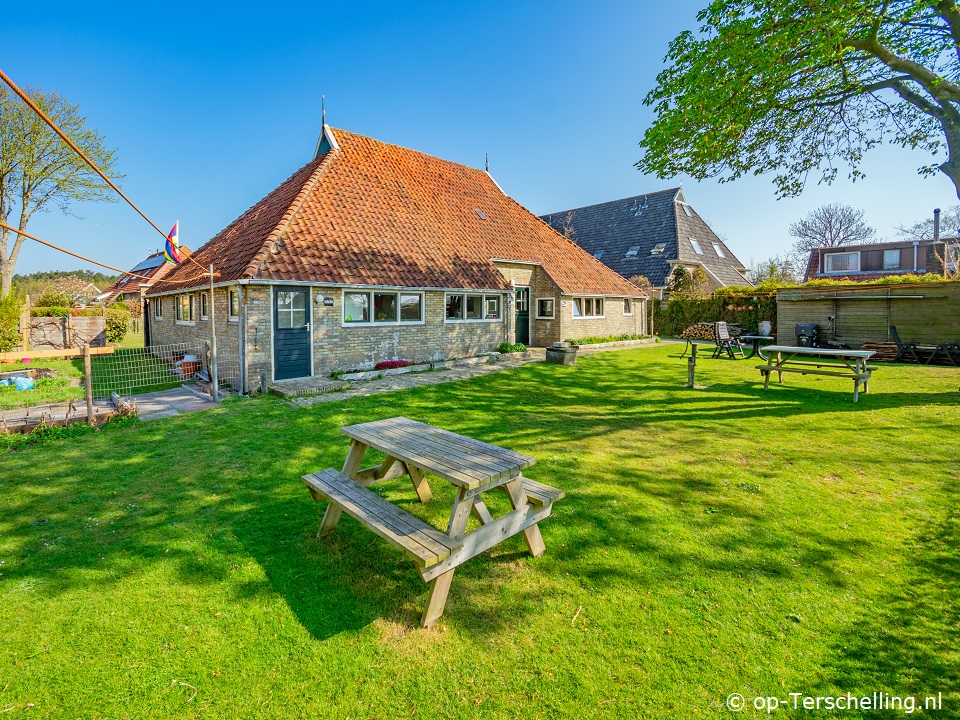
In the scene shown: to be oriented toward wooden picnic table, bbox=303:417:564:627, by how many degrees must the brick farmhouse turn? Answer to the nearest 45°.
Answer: approximately 45° to its right

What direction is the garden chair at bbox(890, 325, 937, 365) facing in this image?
to the viewer's right

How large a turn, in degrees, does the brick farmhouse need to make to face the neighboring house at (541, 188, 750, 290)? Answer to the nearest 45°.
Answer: approximately 90° to its left

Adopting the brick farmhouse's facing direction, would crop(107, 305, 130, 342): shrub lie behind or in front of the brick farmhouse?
behind

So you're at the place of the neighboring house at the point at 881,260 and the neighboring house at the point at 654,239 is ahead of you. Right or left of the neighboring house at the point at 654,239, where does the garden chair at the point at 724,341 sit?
left

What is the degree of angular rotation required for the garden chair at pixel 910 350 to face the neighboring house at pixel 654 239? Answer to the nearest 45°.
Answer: approximately 135° to its left

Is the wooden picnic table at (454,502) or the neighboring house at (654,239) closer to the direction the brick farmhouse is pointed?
the wooden picnic table

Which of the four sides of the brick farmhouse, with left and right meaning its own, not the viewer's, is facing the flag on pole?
right
